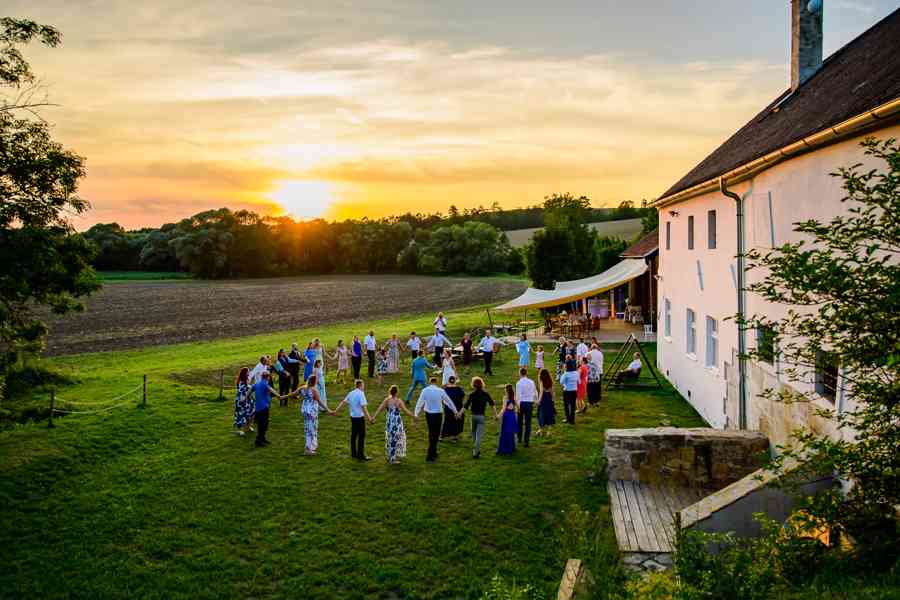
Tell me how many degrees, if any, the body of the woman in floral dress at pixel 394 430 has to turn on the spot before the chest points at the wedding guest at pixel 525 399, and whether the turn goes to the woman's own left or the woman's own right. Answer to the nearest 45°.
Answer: approximately 90° to the woman's own right

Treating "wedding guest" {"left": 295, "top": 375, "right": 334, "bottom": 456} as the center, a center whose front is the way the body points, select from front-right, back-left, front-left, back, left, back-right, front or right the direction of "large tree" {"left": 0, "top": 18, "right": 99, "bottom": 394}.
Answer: back-left

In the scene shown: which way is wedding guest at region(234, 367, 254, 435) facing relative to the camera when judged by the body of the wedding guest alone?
to the viewer's right

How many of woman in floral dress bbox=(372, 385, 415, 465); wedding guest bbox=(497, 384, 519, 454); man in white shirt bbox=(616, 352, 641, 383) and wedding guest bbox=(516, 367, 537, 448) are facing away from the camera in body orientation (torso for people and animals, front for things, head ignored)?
3

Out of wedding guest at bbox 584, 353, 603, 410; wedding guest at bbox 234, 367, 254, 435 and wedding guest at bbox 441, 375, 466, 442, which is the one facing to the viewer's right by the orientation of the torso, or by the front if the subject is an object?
wedding guest at bbox 234, 367, 254, 435

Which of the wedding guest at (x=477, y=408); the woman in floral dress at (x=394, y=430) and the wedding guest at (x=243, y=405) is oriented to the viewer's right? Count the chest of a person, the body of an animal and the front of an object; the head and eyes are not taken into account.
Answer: the wedding guest at (x=243, y=405)

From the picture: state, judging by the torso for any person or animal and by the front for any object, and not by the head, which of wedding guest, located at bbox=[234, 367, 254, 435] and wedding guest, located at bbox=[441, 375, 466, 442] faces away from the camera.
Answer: wedding guest, located at bbox=[441, 375, 466, 442]

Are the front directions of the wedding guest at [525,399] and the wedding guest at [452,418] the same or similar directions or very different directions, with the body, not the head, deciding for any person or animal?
same or similar directions

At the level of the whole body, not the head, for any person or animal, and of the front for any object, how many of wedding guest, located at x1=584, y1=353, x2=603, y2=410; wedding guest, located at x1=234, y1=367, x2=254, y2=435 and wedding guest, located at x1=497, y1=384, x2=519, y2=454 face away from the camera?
1

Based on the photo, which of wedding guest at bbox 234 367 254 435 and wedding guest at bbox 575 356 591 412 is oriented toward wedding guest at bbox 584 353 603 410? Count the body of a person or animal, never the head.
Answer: wedding guest at bbox 234 367 254 435

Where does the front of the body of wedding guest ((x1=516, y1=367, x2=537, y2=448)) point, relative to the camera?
away from the camera

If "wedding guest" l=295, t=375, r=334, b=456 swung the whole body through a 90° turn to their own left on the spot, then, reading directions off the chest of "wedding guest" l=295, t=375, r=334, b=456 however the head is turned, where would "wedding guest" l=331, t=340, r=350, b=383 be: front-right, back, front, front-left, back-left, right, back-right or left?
front-right

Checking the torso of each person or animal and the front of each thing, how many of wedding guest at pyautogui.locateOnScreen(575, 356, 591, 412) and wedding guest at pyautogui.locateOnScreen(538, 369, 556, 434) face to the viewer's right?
0

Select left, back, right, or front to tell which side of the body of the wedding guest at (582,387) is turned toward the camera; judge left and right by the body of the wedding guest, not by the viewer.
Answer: left

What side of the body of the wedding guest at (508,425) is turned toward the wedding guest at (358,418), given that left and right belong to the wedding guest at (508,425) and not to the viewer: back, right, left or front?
left

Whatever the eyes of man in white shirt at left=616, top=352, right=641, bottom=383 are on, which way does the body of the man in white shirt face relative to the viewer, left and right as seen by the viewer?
facing to the left of the viewer

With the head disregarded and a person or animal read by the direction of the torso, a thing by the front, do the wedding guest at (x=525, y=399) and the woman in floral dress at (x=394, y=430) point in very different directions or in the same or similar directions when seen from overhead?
same or similar directions

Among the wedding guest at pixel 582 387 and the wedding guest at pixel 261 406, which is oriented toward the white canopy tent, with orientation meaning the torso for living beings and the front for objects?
the wedding guest at pixel 261 406
